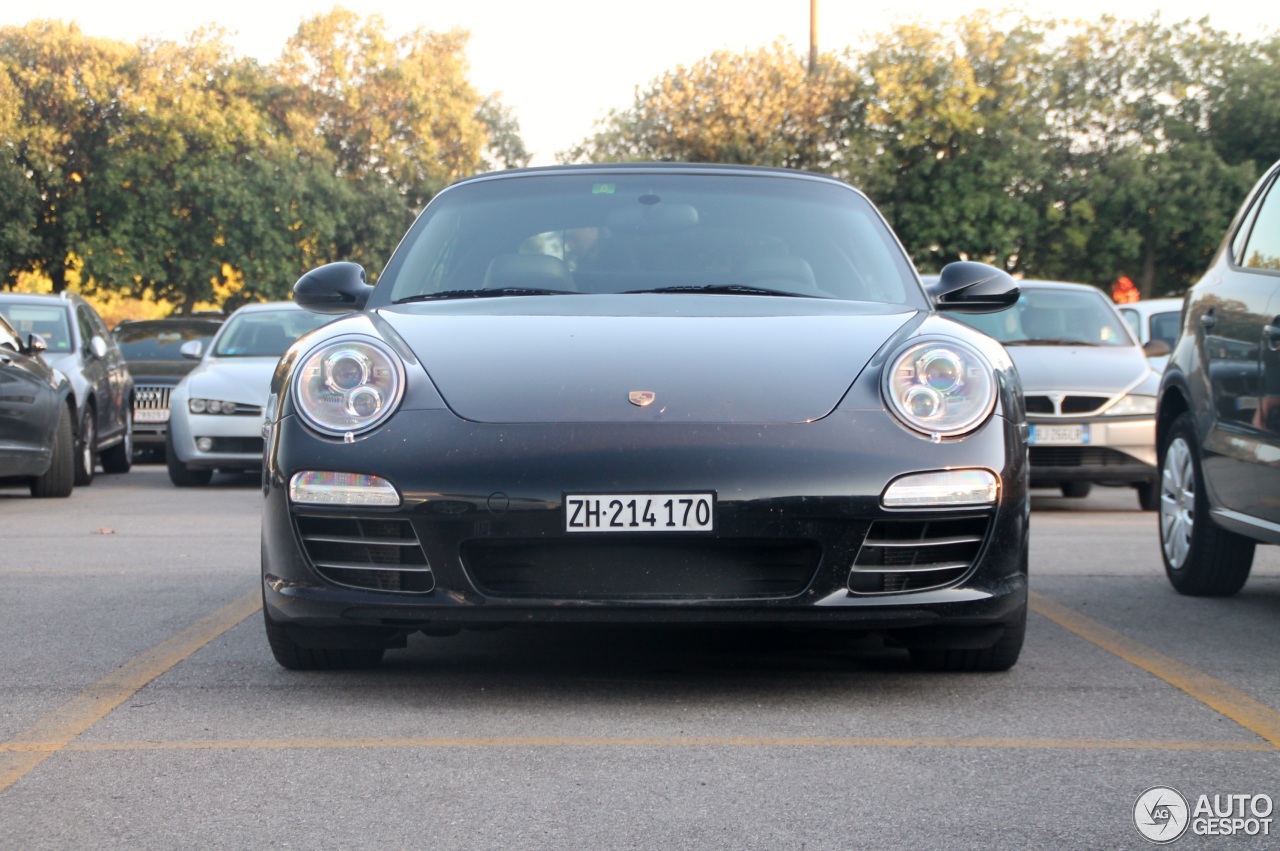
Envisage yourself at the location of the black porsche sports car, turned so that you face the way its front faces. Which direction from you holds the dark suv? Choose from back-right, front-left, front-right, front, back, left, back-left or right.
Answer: back-left

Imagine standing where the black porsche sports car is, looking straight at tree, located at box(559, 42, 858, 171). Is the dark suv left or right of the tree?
right

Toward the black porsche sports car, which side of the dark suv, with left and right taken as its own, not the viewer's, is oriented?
right

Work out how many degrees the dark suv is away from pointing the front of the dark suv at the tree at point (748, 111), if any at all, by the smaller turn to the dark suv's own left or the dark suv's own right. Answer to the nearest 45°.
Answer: approximately 135° to the dark suv's own left

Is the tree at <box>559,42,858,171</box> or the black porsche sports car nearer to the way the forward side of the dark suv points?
the black porsche sports car

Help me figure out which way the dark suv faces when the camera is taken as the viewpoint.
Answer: facing the viewer and to the right of the viewer

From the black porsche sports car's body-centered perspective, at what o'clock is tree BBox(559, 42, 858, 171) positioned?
The tree is roughly at 6 o'clock from the black porsche sports car.

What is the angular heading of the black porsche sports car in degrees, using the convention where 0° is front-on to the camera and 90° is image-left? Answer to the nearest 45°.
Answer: approximately 0°

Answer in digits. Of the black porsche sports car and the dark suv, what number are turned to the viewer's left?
0
